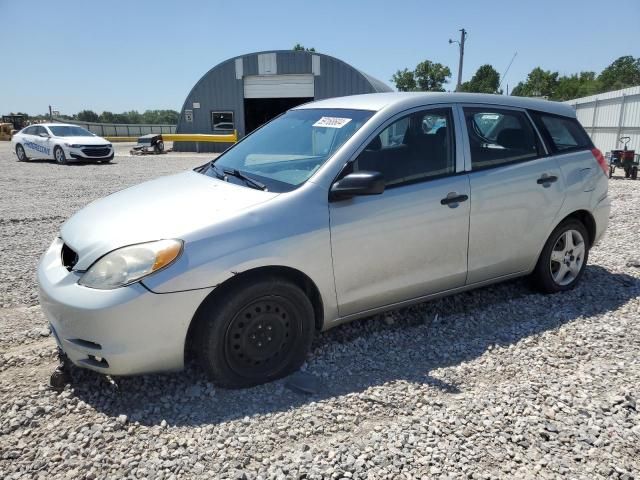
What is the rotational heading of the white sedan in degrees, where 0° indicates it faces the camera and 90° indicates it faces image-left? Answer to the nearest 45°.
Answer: approximately 315°

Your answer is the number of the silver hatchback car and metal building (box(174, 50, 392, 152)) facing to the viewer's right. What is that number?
0

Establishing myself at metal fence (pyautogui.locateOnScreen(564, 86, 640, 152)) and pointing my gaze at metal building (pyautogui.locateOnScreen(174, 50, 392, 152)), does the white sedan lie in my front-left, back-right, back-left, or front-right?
front-left

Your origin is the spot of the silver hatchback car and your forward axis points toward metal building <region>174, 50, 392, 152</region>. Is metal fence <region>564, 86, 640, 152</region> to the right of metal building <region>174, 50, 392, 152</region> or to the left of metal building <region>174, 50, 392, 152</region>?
right

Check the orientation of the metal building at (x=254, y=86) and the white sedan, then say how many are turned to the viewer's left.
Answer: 0

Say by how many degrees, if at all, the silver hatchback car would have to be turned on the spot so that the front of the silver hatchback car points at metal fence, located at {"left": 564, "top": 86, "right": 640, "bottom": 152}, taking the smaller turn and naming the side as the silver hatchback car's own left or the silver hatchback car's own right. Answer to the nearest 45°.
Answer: approximately 180°

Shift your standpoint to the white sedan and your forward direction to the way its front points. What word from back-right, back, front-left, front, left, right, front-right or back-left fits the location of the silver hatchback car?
front-right

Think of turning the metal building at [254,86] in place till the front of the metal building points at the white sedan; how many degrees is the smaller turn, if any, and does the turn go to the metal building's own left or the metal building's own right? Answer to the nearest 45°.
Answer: approximately 45° to the metal building's own right

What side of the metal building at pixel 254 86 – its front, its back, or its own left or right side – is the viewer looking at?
front

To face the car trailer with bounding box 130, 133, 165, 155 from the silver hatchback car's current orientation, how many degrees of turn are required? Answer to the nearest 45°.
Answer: approximately 135° to its right

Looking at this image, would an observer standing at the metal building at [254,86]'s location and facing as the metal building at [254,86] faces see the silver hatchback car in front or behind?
in front

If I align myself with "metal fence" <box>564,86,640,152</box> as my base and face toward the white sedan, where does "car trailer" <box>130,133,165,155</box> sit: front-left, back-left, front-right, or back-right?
front-right

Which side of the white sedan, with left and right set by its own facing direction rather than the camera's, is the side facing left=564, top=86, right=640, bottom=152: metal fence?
front

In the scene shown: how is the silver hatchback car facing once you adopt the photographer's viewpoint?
facing the viewer and to the left of the viewer

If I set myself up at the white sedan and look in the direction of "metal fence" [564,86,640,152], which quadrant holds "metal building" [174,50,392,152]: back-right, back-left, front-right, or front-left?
front-left

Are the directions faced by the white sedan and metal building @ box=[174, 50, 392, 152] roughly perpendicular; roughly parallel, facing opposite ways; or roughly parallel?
roughly perpendicular
